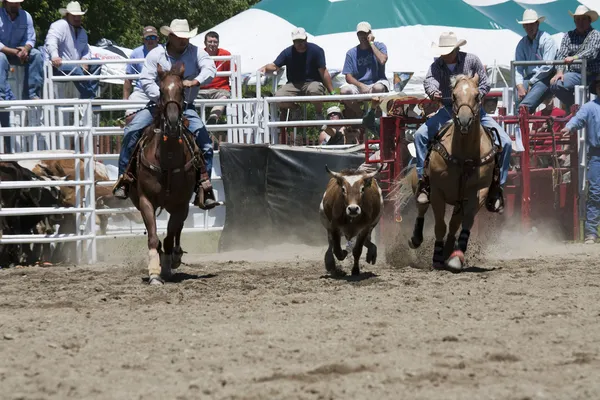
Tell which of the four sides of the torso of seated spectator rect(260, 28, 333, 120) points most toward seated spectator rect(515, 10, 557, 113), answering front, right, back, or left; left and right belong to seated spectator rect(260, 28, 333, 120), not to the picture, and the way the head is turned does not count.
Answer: left

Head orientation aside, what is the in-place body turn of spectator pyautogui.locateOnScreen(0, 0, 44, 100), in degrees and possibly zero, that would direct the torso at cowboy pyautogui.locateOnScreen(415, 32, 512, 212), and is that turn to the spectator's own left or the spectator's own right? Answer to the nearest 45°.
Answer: approximately 45° to the spectator's own left

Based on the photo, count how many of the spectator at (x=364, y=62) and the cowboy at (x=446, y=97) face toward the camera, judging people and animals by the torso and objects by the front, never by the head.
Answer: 2

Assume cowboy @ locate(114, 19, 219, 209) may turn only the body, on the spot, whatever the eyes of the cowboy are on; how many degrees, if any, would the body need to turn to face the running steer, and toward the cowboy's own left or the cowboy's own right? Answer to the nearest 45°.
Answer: approximately 45° to the cowboy's own left

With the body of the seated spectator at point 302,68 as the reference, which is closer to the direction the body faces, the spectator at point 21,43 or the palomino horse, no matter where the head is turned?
the palomino horse

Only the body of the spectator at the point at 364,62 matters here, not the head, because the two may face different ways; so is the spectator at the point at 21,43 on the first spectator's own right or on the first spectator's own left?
on the first spectator's own right

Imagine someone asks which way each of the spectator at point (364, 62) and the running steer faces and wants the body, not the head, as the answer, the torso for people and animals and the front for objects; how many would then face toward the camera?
2

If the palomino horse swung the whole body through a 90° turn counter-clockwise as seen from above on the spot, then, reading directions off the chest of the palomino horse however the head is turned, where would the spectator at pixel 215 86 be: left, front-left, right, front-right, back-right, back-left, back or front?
back-left

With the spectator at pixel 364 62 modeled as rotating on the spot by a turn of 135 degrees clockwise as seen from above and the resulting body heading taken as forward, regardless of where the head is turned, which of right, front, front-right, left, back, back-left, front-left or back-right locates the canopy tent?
front-right
